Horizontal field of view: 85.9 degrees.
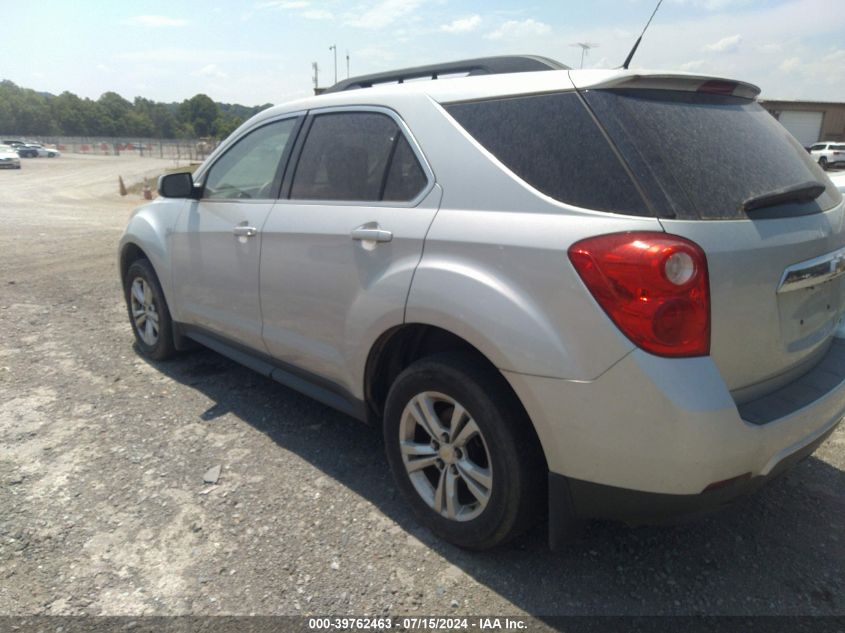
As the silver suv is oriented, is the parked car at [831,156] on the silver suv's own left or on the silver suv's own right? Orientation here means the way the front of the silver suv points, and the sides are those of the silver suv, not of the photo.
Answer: on the silver suv's own right

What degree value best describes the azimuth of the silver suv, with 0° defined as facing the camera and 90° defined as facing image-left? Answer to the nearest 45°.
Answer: approximately 135°

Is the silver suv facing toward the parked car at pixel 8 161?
yes
